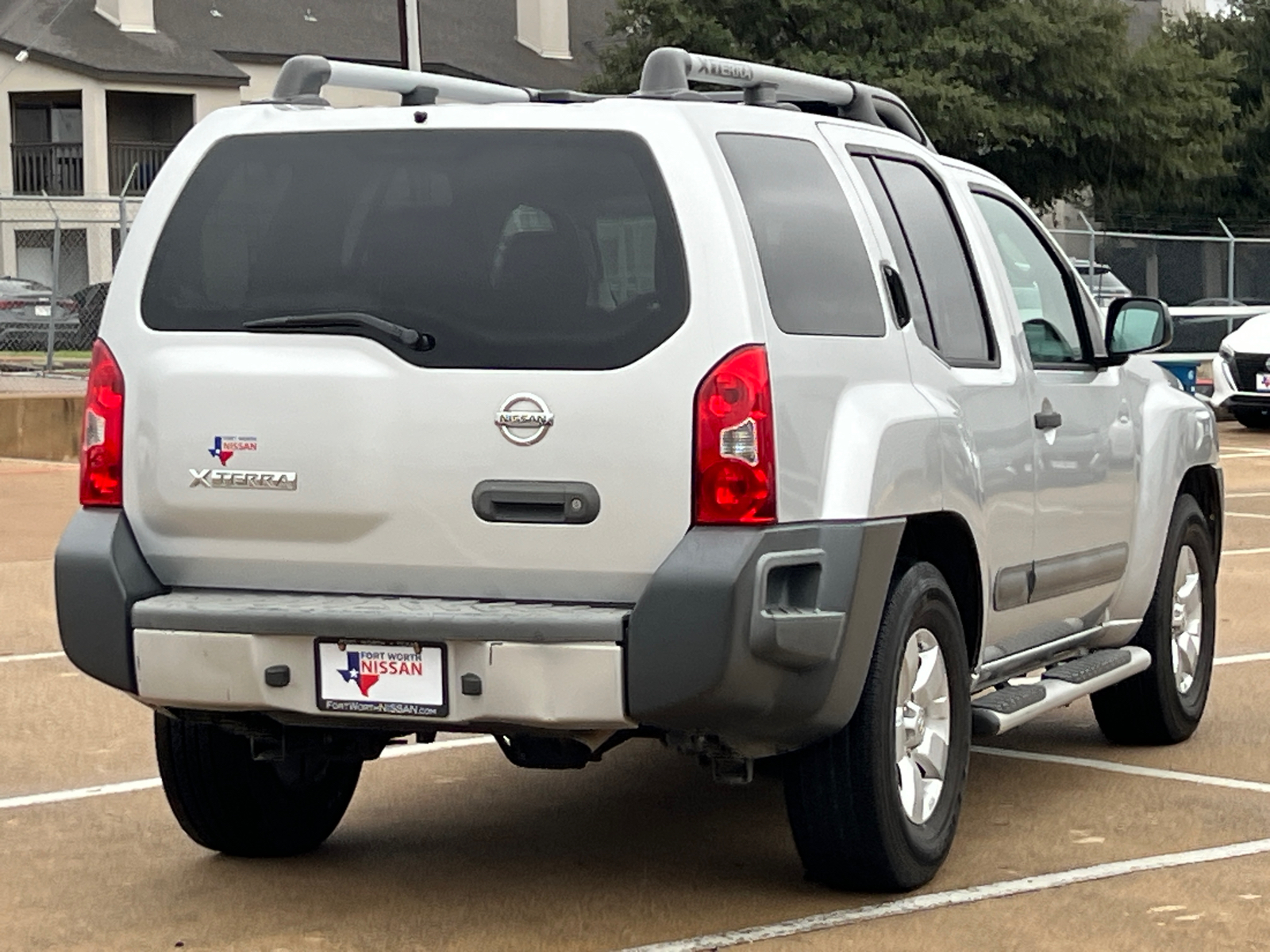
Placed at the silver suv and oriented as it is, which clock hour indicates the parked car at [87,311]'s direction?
The parked car is roughly at 10 o'clock from the silver suv.

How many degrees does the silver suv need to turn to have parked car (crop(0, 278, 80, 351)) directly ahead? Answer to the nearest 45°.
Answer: approximately 45° to its left

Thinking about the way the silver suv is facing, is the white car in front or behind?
in front

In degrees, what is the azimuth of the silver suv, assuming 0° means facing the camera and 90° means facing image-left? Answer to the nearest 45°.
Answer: approximately 225°

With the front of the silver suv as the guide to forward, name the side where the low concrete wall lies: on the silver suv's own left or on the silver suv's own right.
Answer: on the silver suv's own left

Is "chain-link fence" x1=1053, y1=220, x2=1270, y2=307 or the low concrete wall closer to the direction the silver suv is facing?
the chain-link fence

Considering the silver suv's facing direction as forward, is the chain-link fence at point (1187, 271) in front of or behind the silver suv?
in front

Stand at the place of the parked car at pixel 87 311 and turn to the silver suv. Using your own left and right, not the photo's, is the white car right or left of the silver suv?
left

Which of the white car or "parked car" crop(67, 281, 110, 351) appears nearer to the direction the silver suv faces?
the white car
